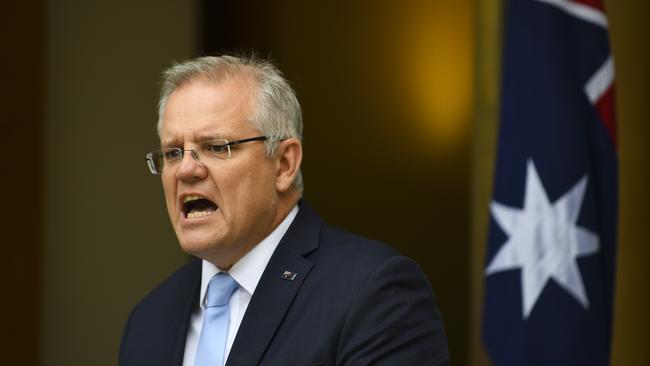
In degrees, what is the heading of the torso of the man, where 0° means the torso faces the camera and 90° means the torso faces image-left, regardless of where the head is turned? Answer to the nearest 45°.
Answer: approximately 45°

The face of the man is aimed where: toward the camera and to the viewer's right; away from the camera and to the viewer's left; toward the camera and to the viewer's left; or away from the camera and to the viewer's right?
toward the camera and to the viewer's left

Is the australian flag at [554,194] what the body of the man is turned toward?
no
